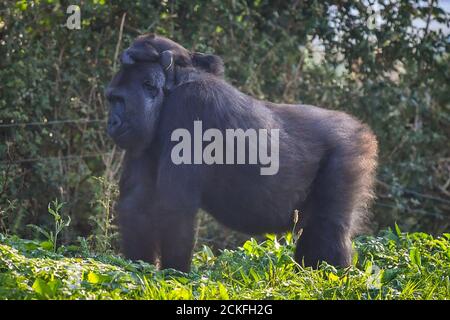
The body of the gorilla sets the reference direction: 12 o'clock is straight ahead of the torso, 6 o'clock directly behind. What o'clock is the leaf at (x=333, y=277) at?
The leaf is roughly at 8 o'clock from the gorilla.

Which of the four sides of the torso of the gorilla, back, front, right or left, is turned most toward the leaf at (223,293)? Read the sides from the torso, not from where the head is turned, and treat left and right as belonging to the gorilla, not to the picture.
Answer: left

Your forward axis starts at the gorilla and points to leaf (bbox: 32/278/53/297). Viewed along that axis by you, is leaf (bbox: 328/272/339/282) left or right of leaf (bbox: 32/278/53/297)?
left

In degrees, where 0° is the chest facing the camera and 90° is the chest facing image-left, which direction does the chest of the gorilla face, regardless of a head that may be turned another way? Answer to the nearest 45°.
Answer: approximately 90°

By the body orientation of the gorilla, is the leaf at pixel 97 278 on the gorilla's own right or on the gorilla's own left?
on the gorilla's own left
